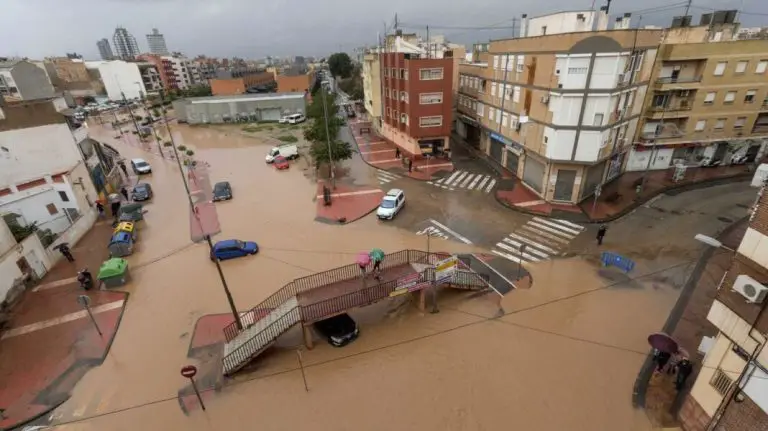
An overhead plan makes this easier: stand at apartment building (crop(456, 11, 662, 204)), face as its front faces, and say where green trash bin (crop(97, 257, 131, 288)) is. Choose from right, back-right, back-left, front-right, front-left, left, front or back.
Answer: front-right

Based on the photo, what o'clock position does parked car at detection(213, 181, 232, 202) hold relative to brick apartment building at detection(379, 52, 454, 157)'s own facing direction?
The parked car is roughly at 2 o'clock from the brick apartment building.

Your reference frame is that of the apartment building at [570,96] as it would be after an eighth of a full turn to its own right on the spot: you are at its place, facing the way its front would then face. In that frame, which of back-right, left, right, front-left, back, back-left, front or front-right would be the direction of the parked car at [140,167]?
front-right

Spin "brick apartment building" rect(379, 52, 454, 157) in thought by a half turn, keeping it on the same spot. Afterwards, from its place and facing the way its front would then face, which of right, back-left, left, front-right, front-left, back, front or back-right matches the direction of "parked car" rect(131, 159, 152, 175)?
left

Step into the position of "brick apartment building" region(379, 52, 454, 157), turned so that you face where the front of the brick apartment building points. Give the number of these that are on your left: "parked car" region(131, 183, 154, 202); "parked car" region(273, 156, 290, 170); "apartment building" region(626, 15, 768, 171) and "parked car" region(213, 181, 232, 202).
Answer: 1

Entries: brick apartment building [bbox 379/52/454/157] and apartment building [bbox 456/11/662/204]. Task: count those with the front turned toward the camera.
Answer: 2

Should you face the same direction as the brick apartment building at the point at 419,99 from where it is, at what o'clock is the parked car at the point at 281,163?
The parked car is roughly at 3 o'clock from the brick apartment building.

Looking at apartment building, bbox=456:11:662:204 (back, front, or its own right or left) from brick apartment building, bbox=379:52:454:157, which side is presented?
right

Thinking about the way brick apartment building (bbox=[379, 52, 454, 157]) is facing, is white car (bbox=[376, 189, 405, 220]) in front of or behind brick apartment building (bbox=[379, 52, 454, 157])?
in front

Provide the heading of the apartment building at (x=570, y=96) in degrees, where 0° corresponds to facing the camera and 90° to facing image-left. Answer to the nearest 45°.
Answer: approximately 0°

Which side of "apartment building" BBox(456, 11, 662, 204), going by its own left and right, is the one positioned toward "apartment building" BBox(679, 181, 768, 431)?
front

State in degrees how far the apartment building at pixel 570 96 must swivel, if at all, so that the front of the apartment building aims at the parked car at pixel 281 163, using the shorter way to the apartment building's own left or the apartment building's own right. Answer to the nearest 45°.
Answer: approximately 90° to the apartment building's own right

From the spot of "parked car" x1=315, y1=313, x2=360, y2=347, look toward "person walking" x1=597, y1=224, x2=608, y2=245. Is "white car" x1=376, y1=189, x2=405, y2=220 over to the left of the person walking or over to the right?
left

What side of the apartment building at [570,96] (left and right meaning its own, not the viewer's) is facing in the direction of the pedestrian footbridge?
front

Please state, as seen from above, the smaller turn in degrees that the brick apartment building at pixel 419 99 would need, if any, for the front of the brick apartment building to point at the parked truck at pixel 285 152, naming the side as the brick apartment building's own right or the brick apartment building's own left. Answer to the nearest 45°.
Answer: approximately 90° to the brick apartment building's own right

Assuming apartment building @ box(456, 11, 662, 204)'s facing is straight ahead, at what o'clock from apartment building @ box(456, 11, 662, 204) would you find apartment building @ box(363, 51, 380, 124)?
apartment building @ box(363, 51, 380, 124) is roughly at 4 o'clock from apartment building @ box(456, 11, 662, 204).

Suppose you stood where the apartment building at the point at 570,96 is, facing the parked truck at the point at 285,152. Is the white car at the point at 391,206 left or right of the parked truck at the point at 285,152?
left
